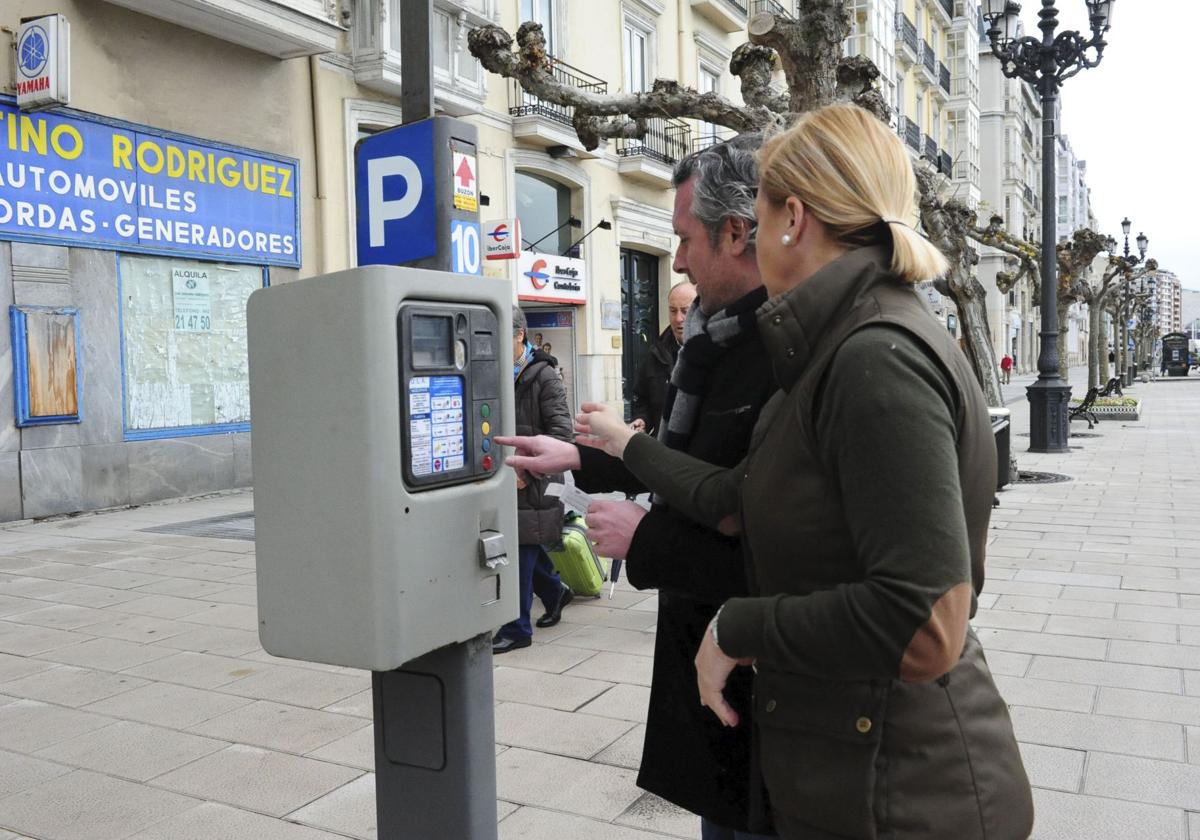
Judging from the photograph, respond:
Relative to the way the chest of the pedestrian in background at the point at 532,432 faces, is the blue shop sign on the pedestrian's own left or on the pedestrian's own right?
on the pedestrian's own right

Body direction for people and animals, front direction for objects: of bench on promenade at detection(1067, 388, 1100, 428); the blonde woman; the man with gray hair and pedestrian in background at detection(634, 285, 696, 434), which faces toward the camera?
the pedestrian in background

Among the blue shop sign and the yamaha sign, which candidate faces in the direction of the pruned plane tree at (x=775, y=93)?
the blue shop sign

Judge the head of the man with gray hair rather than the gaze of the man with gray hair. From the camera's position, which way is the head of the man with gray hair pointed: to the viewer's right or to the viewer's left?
to the viewer's left

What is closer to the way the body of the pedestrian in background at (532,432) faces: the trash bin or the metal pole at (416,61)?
the metal pole

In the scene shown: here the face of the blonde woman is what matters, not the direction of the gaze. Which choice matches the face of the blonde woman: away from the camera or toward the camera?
away from the camera

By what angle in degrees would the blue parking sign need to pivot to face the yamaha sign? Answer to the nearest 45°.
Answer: approximately 90° to its right

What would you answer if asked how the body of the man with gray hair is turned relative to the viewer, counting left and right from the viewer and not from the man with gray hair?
facing to the left of the viewer
